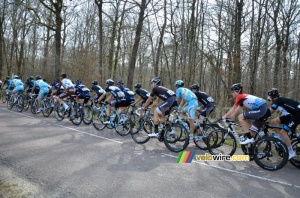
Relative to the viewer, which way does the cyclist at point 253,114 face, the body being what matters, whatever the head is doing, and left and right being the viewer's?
facing to the left of the viewer

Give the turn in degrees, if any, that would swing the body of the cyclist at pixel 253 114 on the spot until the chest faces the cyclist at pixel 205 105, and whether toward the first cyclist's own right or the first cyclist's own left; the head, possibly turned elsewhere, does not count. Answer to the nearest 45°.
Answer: approximately 45° to the first cyclist's own right

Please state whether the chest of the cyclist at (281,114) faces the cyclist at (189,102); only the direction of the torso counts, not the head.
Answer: yes

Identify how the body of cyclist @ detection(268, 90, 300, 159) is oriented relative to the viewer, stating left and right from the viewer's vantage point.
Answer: facing to the left of the viewer
